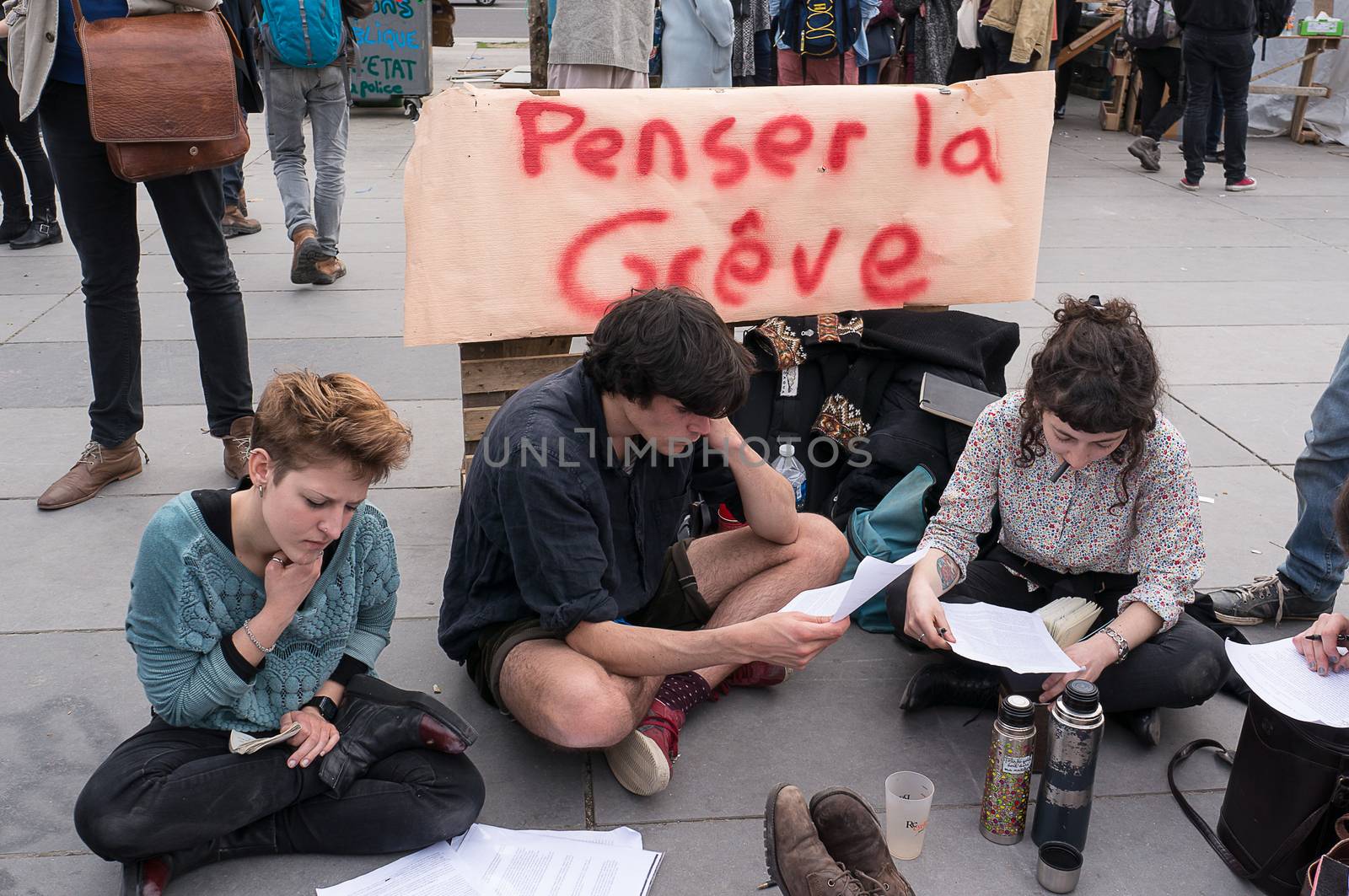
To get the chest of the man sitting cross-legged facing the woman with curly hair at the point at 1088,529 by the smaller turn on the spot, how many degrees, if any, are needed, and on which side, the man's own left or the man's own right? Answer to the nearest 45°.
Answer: approximately 45° to the man's own left

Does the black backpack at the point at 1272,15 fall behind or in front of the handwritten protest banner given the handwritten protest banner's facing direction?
behind

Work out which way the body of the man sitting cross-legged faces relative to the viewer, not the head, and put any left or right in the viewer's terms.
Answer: facing the viewer and to the right of the viewer

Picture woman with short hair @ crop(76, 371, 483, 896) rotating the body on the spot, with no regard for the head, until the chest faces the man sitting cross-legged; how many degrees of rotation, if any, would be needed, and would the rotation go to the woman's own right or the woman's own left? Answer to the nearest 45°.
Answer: approximately 45° to the woman's own left

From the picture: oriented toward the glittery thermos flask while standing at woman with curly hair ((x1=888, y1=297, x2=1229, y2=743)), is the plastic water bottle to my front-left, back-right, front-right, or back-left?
back-right

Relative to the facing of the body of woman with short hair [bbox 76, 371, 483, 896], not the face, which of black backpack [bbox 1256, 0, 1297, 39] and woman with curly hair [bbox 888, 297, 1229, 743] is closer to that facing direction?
the woman with curly hair

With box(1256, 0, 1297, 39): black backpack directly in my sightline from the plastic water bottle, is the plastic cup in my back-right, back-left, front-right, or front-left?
back-right

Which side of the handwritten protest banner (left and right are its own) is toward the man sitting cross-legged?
front

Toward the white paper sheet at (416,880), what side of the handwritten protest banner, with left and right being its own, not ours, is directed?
front

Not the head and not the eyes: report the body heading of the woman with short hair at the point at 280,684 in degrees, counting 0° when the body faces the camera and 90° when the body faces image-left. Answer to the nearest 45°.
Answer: approximately 315°

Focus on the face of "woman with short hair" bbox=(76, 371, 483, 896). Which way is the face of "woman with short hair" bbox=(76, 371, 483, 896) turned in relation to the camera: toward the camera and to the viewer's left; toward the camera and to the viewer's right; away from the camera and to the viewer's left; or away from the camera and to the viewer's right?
toward the camera and to the viewer's right
